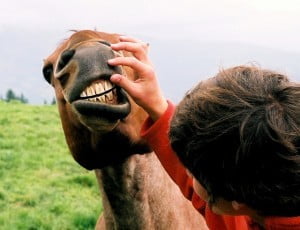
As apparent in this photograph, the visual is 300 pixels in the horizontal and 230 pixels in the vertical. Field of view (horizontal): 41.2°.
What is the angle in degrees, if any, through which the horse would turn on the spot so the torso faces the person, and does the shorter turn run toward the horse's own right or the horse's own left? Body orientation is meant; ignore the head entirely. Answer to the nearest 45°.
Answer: approximately 45° to the horse's own left

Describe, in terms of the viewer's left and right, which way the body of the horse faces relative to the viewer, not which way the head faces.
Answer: facing the viewer
